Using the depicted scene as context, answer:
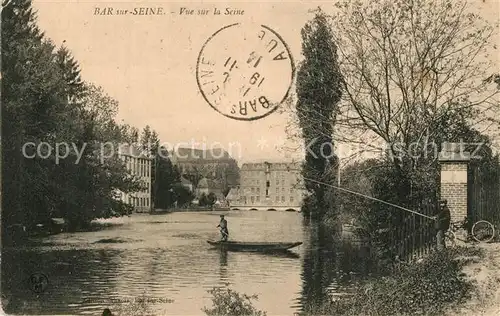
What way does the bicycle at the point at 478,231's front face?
to the viewer's left

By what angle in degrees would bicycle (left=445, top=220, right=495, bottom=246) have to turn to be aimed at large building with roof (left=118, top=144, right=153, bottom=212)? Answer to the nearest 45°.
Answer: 0° — it already faces it

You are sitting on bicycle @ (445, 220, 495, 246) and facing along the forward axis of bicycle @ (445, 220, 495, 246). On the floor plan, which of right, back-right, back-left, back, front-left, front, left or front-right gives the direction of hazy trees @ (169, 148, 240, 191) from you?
front

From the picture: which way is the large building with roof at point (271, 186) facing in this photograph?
toward the camera

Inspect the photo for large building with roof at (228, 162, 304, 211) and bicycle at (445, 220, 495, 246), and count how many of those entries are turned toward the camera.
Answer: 1
